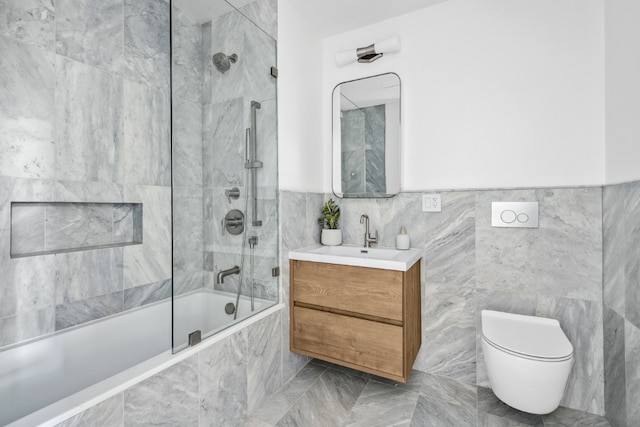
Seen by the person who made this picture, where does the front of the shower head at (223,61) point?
facing the viewer and to the left of the viewer

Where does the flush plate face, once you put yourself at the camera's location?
facing the viewer

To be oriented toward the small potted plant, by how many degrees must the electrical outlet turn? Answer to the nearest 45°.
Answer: approximately 90° to its right

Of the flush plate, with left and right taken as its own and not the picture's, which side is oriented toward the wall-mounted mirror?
right
